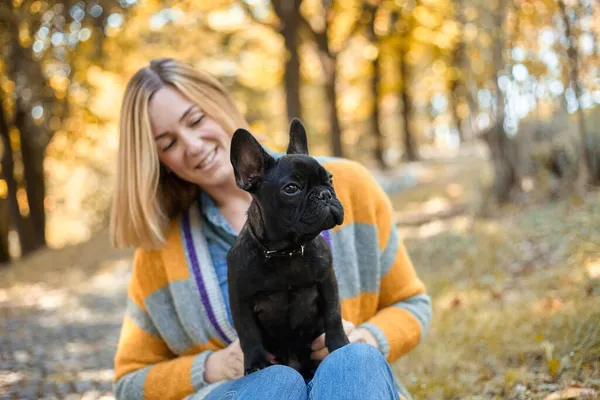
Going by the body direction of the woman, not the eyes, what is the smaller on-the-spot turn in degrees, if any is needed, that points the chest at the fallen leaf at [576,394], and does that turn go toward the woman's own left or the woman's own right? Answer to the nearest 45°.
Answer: approximately 90° to the woman's own left

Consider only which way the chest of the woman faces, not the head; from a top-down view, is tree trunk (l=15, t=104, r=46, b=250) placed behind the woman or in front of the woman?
behind

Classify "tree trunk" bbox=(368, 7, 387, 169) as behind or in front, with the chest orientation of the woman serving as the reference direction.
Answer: behind

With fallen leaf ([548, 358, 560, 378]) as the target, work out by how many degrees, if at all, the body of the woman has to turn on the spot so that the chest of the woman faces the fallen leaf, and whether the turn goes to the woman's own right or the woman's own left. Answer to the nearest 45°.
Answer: approximately 90° to the woman's own left

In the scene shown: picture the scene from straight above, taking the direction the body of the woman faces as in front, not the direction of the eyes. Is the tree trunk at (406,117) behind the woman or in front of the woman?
behind

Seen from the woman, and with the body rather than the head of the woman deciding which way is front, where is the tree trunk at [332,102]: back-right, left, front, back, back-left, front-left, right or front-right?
back

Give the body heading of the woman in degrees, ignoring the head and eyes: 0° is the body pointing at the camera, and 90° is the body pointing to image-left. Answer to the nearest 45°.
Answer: approximately 0°

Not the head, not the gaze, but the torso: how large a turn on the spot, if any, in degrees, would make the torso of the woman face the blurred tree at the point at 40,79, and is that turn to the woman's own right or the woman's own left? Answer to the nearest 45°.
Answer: approximately 180°

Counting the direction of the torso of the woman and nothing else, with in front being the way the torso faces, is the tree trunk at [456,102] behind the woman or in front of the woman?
behind
